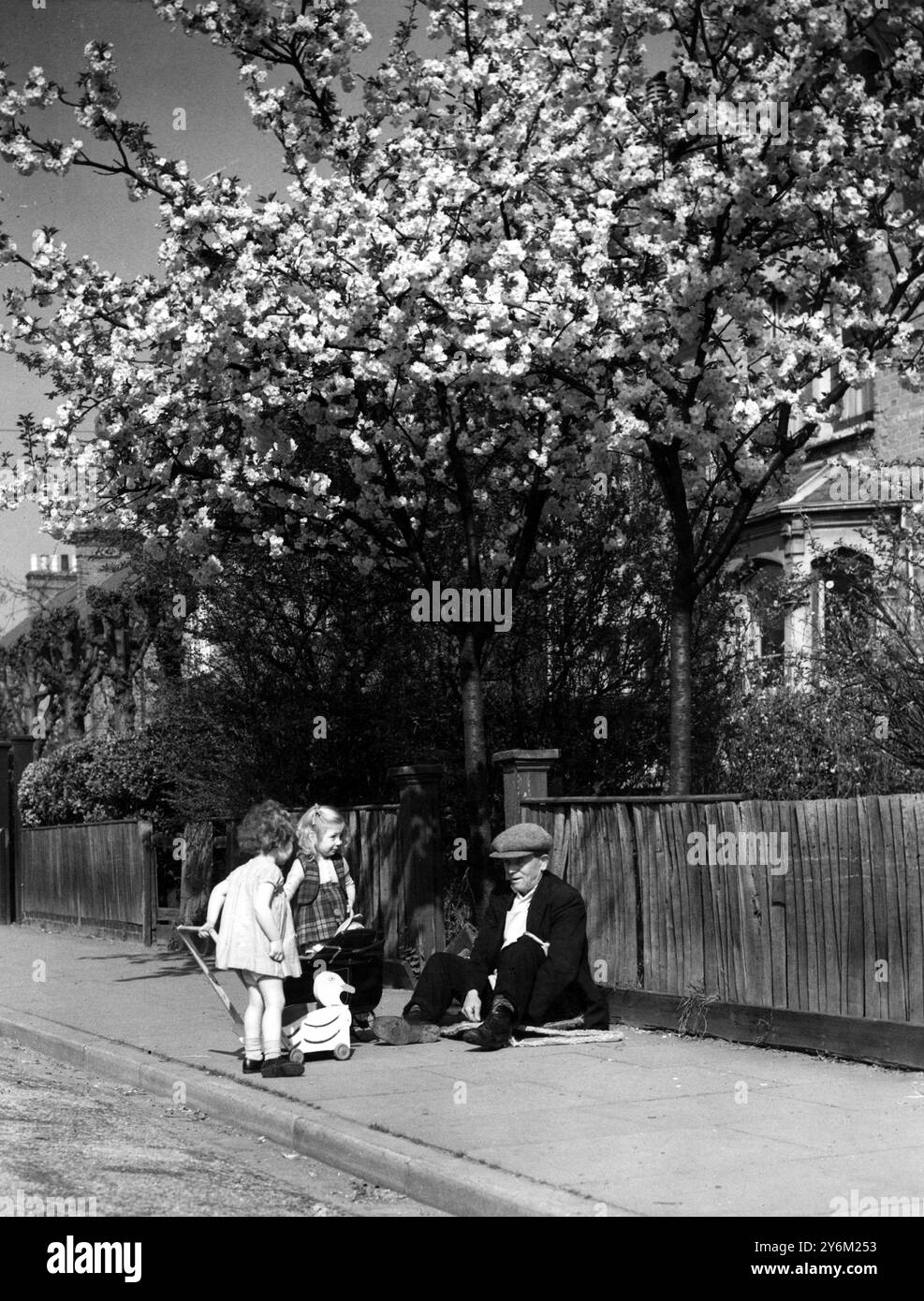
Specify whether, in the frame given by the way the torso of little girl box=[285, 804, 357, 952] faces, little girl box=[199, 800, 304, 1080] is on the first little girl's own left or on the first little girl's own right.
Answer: on the first little girl's own right

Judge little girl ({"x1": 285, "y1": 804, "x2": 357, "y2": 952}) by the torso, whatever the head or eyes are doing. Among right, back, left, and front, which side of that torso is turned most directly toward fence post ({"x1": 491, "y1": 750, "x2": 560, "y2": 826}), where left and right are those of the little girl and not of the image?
left

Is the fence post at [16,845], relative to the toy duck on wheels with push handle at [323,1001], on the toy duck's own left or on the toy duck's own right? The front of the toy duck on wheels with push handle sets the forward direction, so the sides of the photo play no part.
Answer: on the toy duck's own left

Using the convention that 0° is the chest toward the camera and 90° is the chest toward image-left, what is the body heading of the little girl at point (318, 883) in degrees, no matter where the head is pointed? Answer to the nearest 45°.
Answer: approximately 315°

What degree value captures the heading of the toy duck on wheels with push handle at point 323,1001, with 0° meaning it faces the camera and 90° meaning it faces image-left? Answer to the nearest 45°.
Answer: approximately 270°

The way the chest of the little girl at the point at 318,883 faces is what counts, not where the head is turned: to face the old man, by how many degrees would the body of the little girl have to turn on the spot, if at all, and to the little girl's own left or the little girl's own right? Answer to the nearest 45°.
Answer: approximately 45° to the little girl's own left
